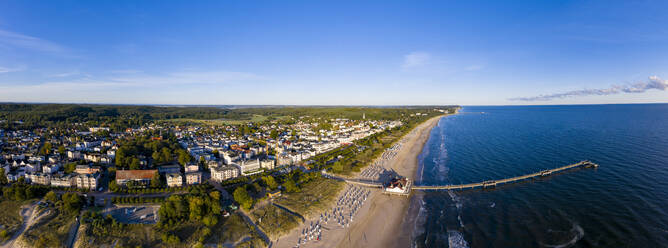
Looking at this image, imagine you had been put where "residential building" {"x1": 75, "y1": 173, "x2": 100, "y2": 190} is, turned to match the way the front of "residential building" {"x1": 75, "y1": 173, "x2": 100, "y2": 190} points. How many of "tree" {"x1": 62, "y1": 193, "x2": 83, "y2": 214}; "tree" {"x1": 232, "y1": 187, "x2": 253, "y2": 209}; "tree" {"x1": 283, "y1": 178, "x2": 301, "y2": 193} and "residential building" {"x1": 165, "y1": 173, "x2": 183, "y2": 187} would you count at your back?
0

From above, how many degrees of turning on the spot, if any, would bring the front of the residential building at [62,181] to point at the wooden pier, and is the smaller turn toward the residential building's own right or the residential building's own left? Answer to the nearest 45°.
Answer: approximately 45° to the residential building's own left

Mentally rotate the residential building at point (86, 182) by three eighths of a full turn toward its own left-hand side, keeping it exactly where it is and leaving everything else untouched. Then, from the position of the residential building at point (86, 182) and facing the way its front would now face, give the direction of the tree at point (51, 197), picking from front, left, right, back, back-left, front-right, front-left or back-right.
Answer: back

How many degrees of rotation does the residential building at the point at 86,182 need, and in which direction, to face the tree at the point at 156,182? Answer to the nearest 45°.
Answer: approximately 45° to its left

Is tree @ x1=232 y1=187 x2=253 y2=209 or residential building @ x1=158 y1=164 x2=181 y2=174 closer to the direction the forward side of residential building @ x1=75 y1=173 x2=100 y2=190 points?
the tree

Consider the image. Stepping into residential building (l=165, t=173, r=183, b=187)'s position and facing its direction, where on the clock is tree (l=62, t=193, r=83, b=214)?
The tree is roughly at 2 o'clock from the residential building.

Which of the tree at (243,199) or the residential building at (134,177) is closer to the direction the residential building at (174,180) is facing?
the tree

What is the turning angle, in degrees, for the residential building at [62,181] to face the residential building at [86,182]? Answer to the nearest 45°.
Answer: approximately 45° to its left

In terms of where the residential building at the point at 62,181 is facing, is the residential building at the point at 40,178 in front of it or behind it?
behind

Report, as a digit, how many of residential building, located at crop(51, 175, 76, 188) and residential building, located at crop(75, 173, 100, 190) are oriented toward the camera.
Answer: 2

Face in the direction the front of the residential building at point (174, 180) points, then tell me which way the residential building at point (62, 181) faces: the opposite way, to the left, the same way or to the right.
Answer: the same way

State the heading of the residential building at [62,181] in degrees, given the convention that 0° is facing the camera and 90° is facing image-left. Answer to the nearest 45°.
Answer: approximately 0°

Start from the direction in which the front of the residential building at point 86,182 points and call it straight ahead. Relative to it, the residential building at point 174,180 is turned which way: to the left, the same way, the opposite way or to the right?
the same way

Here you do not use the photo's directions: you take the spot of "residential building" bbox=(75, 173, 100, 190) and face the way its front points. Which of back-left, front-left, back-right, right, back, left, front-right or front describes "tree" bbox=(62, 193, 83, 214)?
front

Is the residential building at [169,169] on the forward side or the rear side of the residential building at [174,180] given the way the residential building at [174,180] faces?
on the rear side

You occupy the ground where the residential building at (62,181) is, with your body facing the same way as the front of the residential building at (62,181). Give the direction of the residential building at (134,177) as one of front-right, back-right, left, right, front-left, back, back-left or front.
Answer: front-left

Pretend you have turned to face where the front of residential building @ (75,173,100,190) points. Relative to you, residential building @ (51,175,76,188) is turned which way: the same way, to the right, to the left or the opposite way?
the same way

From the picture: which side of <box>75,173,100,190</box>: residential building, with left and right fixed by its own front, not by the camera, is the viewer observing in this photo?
front

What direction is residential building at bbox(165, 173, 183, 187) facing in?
toward the camera

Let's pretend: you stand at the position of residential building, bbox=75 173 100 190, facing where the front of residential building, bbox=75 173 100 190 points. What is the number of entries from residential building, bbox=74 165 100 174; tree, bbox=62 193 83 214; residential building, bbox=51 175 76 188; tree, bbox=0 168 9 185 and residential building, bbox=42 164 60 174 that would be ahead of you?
1

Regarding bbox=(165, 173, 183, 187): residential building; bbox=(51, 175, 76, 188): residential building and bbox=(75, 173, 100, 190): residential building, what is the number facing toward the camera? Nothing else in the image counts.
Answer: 3

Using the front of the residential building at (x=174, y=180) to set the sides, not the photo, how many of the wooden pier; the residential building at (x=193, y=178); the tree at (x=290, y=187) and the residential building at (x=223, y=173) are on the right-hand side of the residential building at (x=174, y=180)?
0
